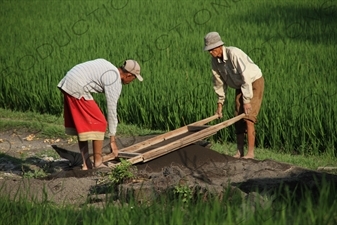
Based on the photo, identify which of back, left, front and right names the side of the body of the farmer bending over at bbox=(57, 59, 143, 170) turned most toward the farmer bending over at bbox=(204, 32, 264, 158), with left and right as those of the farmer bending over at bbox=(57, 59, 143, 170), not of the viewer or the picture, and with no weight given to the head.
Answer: front

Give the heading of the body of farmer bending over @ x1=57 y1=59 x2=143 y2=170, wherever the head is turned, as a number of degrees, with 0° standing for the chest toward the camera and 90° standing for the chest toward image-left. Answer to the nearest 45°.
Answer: approximately 270°
